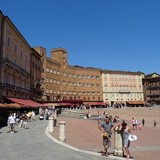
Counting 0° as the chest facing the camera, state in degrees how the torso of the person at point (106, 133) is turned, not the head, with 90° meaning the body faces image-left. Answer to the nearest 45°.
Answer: approximately 0°
